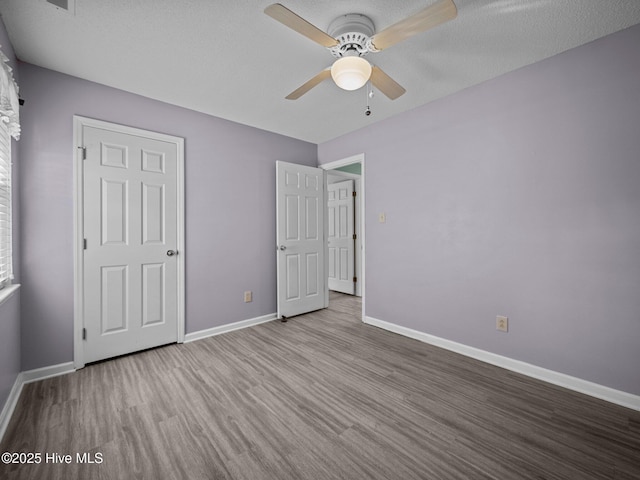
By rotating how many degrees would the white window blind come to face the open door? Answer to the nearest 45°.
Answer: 0° — it already faces it

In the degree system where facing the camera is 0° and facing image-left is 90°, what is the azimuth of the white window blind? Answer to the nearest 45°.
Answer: approximately 270°

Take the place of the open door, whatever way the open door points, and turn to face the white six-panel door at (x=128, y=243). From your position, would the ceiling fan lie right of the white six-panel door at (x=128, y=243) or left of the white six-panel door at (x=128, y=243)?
left
